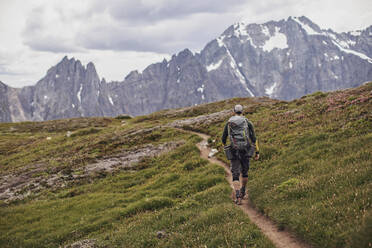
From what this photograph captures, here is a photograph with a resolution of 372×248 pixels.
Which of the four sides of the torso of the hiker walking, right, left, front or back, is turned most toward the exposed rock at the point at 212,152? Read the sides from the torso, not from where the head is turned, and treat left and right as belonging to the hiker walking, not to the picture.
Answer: front

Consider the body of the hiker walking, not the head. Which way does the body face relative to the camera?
away from the camera
